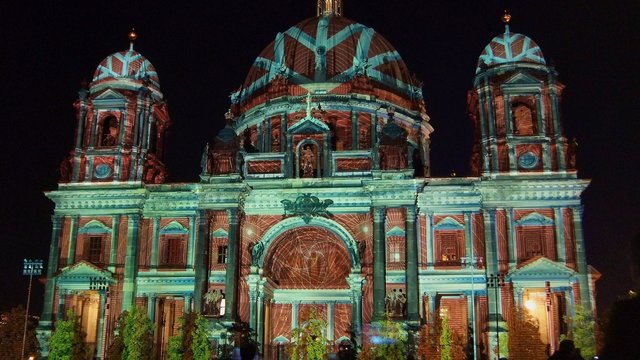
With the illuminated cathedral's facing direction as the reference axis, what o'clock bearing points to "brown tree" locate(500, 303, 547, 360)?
The brown tree is roughly at 10 o'clock from the illuminated cathedral.

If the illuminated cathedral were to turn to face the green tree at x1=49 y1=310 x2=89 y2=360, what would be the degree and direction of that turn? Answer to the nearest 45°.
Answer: approximately 90° to its right

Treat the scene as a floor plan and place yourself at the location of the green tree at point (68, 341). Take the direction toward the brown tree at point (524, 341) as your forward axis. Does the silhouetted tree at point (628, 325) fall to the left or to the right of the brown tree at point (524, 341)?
right

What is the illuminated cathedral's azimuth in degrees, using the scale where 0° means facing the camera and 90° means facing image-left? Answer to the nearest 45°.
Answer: approximately 0°
